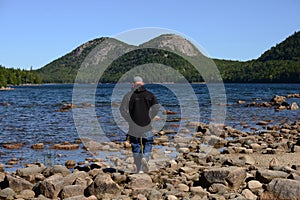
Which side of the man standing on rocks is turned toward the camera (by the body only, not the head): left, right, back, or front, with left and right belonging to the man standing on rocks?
back

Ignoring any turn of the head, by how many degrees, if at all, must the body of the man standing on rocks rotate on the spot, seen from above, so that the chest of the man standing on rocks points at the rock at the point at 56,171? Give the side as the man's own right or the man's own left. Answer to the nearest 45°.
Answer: approximately 90° to the man's own left

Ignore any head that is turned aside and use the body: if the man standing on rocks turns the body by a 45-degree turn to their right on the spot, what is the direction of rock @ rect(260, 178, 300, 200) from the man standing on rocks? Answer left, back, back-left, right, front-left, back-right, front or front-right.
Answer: right

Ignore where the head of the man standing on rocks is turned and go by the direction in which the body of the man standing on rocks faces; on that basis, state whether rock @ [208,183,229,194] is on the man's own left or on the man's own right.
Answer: on the man's own right

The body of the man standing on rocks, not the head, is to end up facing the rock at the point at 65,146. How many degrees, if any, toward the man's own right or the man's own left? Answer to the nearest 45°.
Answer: approximately 45° to the man's own left

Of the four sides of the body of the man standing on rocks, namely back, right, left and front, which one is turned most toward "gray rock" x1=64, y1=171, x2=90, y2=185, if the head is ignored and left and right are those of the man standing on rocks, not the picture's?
left

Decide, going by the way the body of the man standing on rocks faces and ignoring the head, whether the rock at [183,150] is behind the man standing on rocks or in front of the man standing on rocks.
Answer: in front

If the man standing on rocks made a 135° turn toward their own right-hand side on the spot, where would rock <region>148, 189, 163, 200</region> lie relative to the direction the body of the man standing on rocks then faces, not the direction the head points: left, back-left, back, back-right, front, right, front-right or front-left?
front-right

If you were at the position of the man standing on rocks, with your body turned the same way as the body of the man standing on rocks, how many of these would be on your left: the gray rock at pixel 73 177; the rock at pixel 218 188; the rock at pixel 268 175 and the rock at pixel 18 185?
2

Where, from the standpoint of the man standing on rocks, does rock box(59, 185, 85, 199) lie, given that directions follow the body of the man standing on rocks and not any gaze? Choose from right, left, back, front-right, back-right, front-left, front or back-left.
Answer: back-left

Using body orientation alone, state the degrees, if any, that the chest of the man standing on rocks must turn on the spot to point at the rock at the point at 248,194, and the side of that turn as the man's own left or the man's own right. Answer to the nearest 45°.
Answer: approximately 135° to the man's own right

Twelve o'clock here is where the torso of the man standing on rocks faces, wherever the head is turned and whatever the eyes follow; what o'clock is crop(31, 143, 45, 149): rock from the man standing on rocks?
The rock is roughly at 11 o'clock from the man standing on rocks.
